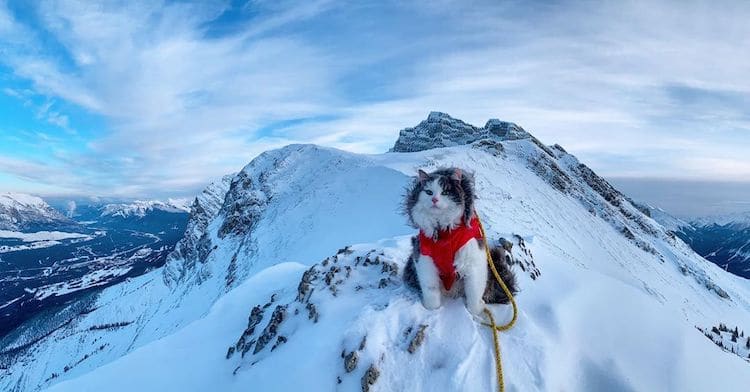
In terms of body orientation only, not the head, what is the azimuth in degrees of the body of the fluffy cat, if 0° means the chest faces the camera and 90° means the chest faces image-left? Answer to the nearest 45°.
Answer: approximately 0°
